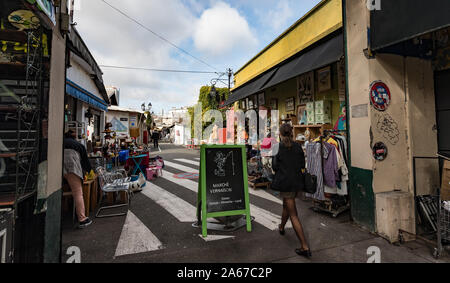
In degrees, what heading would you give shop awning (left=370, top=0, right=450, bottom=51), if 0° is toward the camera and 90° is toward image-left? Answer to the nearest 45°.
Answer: approximately 45°

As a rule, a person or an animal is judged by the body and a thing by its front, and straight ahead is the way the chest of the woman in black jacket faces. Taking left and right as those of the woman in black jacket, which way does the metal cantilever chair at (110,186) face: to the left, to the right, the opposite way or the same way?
to the right

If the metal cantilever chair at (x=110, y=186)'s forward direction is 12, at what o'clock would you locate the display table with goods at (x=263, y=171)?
The display table with goods is roughly at 12 o'clock from the metal cantilever chair.

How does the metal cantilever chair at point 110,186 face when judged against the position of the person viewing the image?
facing to the right of the viewer

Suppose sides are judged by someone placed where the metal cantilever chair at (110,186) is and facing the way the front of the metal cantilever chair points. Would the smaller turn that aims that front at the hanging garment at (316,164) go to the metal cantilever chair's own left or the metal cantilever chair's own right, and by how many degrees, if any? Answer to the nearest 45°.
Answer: approximately 45° to the metal cantilever chair's own right

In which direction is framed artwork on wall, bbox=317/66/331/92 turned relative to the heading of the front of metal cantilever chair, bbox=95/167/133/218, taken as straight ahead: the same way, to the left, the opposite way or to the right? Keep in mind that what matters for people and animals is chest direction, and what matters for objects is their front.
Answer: the opposite way

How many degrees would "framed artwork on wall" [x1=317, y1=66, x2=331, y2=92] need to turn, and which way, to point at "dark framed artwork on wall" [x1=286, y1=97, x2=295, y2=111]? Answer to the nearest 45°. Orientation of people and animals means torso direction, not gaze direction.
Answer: approximately 90° to its right

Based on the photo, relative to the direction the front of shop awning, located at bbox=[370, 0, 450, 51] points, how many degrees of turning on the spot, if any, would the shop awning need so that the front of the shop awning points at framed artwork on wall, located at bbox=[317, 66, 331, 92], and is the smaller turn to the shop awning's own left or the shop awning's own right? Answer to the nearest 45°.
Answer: approximately 90° to the shop awning's own right

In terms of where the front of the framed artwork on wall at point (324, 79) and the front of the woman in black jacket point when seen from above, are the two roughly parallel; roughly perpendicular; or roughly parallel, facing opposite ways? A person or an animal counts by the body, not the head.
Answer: roughly perpendicular

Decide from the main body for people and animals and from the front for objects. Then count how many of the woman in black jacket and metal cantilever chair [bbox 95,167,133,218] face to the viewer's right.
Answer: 1

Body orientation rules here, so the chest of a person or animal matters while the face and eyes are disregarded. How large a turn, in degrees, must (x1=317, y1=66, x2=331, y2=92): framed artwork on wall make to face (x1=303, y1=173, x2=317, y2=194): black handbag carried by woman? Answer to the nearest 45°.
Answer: approximately 45° to its left

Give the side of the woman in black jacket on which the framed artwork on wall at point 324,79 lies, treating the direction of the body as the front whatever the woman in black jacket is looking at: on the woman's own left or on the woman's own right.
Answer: on the woman's own right
